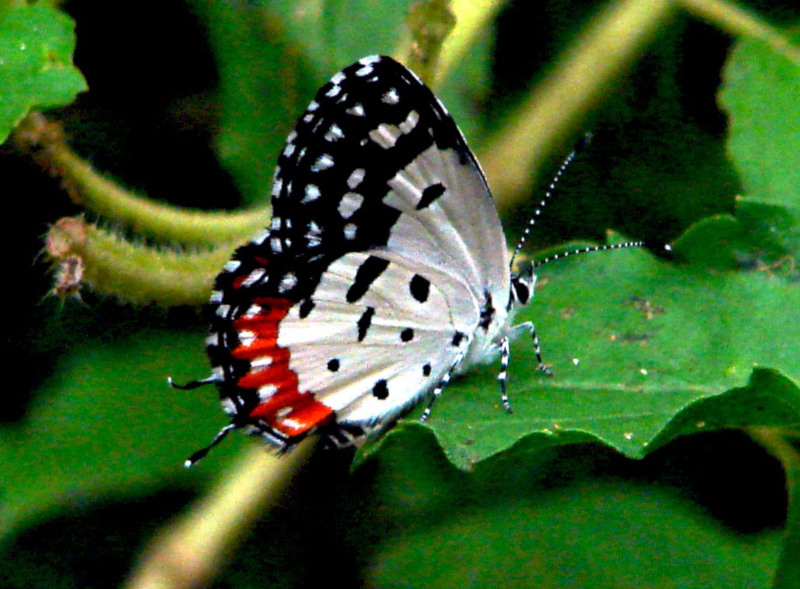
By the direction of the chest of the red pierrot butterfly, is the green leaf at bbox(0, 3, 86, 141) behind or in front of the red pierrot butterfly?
behind

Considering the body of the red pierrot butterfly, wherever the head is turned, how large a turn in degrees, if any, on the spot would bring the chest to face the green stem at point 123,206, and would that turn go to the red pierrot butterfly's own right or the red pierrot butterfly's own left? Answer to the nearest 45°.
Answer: approximately 135° to the red pierrot butterfly's own left

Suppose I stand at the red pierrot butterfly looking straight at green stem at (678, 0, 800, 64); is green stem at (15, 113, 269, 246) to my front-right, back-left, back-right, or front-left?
back-left

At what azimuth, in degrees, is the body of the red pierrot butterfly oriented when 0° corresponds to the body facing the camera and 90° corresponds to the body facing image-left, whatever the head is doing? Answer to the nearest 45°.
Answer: approximately 270°

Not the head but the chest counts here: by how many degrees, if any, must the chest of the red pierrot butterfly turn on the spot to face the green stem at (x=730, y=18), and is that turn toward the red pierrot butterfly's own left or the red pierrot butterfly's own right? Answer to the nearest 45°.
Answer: approximately 45° to the red pierrot butterfly's own left
